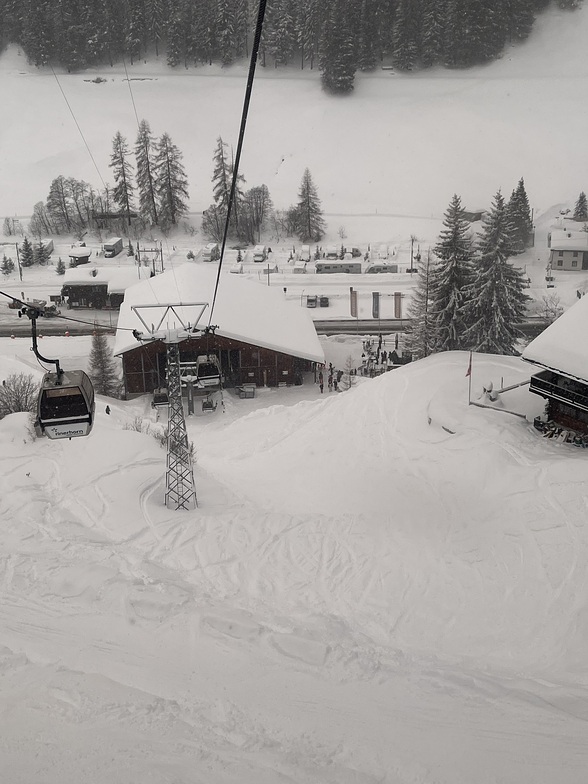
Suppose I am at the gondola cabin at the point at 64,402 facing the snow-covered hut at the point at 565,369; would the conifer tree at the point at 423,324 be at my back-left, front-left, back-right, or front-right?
front-left

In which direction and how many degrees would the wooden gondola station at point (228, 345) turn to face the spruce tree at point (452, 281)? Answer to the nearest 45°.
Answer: approximately 45° to its left

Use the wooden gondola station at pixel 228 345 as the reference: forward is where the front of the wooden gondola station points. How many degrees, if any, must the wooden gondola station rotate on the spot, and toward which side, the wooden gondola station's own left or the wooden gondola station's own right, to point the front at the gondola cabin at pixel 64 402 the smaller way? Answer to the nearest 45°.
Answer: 0° — it already faces it

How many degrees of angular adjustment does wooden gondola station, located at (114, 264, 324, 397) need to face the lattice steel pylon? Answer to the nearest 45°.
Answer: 0° — it already faces it

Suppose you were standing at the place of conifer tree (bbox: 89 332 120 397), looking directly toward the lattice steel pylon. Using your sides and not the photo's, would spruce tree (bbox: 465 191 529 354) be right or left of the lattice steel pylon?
left

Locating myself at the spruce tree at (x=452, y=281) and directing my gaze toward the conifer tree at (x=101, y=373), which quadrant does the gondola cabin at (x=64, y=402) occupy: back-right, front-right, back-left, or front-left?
front-left

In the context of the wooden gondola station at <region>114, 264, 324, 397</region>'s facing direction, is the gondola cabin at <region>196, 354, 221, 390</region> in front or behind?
in front

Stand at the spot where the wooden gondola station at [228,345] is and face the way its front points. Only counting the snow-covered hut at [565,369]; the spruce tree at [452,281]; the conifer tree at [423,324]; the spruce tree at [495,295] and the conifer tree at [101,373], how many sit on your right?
1

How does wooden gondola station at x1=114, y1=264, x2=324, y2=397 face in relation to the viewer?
toward the camera

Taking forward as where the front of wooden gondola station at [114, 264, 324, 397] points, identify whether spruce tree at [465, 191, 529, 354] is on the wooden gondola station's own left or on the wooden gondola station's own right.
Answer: on the wooden gondola station's own left

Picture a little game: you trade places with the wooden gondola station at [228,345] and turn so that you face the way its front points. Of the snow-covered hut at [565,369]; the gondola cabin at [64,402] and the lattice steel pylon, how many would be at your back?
0

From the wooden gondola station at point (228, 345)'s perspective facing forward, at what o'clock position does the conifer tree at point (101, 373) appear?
The conifer tree is roughly at 3 o'clock from the wooden gondola station.

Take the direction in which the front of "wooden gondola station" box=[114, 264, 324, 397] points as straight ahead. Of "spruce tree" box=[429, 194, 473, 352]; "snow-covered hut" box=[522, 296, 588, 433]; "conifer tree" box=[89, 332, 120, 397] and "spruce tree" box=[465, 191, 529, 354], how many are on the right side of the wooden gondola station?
1

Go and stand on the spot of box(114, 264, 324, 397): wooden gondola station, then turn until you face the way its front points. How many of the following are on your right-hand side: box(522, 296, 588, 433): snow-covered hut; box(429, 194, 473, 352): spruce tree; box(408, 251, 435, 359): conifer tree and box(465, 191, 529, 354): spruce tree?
0

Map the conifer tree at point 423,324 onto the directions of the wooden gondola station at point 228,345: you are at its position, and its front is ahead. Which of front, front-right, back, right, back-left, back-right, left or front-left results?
left

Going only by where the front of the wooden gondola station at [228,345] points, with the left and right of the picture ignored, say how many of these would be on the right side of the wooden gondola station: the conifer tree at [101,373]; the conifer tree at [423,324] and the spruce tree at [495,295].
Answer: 1

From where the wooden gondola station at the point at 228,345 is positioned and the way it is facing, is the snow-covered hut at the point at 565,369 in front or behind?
in front
